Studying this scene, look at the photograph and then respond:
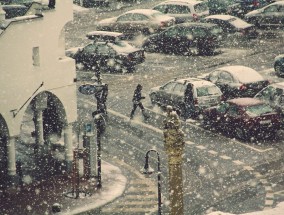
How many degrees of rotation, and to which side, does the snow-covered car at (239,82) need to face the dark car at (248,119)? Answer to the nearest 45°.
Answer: approximately 135° to its left

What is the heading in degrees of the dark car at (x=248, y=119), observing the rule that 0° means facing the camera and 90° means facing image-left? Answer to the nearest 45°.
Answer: approximately 135°

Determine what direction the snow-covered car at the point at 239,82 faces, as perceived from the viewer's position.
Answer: facing away from the viewer and to the left of the viewer

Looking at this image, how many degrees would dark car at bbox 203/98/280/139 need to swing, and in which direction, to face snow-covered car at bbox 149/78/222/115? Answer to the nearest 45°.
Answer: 0° — it already faces it

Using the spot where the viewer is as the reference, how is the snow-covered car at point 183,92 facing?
facing away from the viewer and to the left of the viewer

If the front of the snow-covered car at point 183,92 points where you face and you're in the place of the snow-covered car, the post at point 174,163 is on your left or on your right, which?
on your left

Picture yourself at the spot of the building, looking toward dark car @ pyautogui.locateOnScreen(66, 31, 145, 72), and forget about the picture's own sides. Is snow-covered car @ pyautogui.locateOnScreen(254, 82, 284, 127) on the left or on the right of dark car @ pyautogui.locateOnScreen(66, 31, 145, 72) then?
right

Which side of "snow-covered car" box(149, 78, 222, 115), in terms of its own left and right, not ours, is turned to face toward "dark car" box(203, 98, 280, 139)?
back

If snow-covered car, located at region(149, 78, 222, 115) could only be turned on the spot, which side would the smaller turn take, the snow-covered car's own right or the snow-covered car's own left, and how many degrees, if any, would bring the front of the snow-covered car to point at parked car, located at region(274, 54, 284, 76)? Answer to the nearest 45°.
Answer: approximately 90° to the snow-covered car's own right
